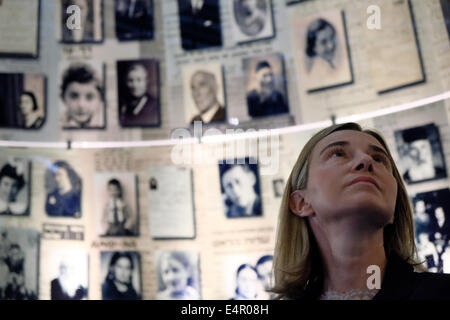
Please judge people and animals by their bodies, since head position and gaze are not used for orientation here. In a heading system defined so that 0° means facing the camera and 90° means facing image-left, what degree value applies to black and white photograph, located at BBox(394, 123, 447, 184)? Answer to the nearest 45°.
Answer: approximately 0°

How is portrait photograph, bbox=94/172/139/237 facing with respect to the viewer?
toward the camera

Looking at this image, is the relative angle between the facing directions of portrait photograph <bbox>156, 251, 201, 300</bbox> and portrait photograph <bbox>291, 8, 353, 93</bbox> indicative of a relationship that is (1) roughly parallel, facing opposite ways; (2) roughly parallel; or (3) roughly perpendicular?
roughly parallel

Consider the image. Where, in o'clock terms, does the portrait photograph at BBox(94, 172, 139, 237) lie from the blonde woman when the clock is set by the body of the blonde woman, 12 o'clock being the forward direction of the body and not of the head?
The portrait photograph is roughly at 5 o'clock from the blonde woman.

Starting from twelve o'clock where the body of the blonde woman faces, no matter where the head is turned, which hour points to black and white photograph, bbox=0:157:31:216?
The black and white photograph is roughly at 5 o'clock from the blonde woman.

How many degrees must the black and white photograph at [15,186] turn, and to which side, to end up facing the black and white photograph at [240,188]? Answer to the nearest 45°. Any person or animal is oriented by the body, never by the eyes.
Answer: approximately 45° to its left

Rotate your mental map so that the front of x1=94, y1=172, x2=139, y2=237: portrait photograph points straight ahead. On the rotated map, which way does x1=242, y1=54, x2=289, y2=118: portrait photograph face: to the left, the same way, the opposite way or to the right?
the same way

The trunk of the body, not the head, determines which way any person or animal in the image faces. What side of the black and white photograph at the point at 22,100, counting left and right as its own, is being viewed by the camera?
front

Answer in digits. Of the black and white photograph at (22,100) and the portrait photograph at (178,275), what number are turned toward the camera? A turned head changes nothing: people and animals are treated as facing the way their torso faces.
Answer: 2

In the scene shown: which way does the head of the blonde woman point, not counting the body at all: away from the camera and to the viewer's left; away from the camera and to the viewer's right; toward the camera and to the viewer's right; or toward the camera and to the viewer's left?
toward the camera and to the viewer's right

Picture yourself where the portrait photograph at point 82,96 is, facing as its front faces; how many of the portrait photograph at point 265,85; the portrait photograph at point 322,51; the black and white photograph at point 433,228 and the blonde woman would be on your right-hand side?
0

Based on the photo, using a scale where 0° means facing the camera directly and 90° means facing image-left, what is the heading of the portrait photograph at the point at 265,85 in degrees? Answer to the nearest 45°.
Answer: approximately 0°

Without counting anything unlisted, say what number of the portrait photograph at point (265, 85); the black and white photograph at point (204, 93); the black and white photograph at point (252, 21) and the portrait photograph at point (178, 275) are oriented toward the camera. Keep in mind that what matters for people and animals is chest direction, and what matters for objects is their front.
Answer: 4

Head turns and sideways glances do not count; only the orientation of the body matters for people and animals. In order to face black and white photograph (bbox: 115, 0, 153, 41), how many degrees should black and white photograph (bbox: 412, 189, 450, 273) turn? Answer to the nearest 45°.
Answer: approximately 90° to its right

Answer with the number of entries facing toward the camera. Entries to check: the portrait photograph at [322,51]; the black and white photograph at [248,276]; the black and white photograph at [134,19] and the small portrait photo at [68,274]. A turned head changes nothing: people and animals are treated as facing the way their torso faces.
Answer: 4

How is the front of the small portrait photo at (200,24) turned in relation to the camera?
facing the viewer

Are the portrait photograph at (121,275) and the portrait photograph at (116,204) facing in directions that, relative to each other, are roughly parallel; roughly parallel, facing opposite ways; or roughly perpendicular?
roughly parallel
